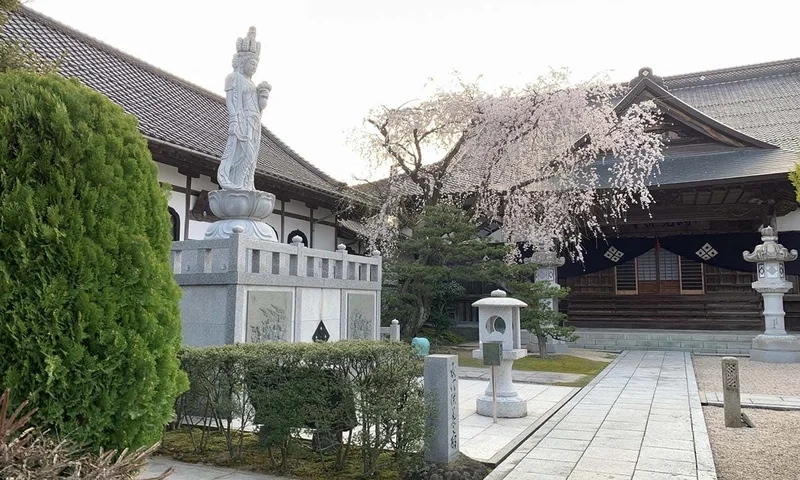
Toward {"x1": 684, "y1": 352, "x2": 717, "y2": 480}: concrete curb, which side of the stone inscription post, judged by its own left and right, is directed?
left

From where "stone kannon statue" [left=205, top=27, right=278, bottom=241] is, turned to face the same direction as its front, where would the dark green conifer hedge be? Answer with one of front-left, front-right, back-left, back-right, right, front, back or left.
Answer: front-right

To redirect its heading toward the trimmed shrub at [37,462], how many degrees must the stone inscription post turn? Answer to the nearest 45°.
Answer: approximately 90° to its right

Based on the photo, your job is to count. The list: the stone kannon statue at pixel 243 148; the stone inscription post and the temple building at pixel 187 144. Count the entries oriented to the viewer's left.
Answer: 0

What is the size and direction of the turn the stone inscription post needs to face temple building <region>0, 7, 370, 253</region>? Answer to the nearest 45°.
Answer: approximately 180°

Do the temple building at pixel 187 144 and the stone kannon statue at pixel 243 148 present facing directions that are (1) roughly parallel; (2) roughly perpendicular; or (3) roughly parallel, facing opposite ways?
roughly parallel

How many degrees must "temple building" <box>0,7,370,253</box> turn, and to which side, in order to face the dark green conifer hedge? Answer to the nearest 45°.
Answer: approximately 45° to its right

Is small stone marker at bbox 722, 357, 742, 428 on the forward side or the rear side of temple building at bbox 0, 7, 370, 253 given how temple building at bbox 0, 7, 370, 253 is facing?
on the forward side

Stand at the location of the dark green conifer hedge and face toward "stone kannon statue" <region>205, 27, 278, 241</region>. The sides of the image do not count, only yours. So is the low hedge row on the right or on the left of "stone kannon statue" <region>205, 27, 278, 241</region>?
right

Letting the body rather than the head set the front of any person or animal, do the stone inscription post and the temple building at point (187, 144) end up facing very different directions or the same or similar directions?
same or similar directions

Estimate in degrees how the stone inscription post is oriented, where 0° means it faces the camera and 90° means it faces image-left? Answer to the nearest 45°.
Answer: approximately 315°

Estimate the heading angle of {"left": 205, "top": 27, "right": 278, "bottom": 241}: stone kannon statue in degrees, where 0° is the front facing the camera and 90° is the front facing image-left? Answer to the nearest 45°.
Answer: approximately 315°

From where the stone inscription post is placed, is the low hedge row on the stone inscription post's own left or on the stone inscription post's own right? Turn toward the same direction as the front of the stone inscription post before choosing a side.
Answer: on the stone inscription post's own right

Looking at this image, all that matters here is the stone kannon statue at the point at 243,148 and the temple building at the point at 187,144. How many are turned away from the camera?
0

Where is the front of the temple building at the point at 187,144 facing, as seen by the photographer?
facing the viewer and to the right of the viewer

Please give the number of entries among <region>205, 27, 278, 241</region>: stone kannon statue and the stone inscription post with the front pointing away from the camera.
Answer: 0

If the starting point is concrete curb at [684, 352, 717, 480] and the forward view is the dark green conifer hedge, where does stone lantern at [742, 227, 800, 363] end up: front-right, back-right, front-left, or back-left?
back-right

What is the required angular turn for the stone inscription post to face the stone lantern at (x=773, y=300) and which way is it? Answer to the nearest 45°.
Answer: approximately 90° to its left

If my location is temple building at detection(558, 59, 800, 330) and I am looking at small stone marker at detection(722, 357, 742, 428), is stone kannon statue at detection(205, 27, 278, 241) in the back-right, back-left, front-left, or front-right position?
front-right
